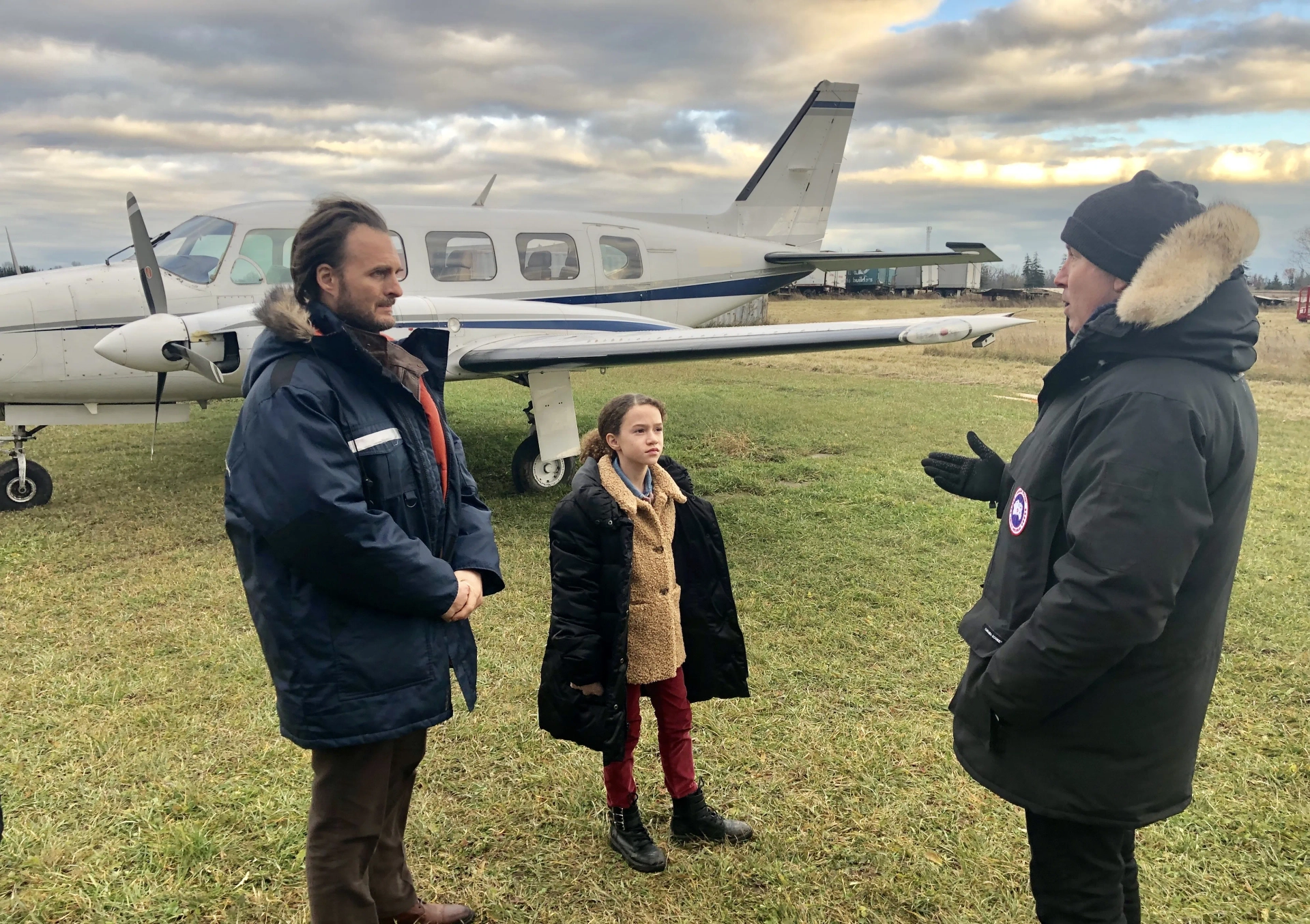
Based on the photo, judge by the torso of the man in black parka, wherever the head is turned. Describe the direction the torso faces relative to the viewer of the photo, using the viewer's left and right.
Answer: facing to the left of the viewer

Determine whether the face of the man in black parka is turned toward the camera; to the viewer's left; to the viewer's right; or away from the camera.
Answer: to the viewer's left

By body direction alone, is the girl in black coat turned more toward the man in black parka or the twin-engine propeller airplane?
the man in black parka

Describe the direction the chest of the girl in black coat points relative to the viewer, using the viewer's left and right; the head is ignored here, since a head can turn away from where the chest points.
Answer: facing the viewer and to the right of the viewer

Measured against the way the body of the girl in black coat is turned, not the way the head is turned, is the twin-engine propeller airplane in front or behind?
behind

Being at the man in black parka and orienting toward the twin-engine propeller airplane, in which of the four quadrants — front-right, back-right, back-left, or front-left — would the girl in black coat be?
front-left

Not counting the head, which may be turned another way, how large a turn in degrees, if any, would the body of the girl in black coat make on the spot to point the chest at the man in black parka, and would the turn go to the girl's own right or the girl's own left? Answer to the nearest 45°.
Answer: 0° — they already face them

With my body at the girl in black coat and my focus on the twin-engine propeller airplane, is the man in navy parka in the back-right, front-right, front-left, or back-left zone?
back-left

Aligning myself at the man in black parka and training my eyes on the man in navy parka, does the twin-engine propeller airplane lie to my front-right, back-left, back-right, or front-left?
front-right

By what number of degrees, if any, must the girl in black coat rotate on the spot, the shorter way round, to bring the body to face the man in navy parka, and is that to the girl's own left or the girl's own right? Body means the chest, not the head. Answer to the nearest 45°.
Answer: approximately 90° to the girl's own right

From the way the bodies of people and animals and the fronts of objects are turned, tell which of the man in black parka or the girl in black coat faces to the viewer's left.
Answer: the man in black parka

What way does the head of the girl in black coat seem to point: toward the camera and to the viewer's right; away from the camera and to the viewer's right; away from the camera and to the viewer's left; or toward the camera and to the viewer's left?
toward the camera and to the viewer's right

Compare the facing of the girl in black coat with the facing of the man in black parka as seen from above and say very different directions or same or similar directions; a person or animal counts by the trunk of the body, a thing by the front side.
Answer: very different directions

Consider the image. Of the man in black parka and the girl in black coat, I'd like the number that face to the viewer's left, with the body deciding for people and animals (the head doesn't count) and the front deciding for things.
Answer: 1
